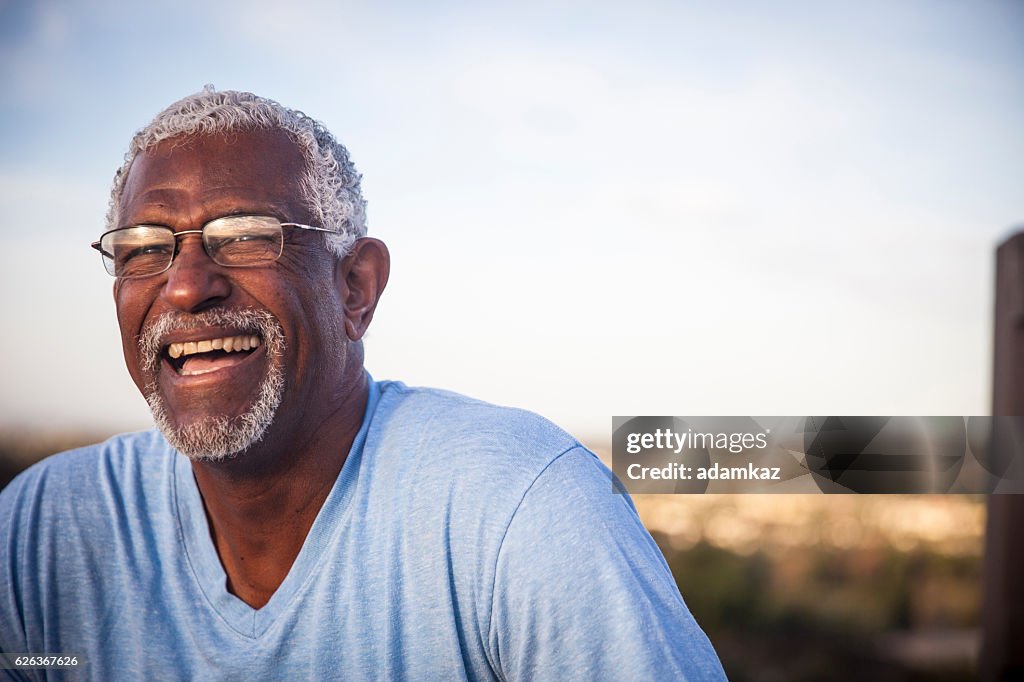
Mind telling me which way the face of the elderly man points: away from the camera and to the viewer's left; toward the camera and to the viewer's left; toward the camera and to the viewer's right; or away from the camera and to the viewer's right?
toward the camera and to the viewer's left

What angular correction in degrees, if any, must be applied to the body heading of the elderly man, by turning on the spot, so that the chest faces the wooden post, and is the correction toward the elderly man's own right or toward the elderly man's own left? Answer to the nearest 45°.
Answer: approximately 135° to the elderly man's own left
